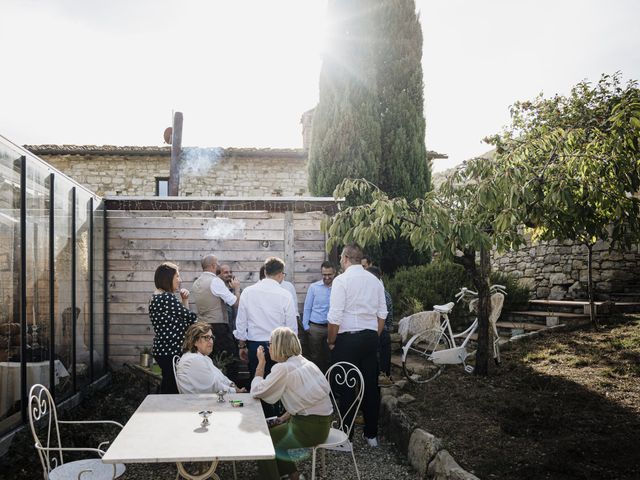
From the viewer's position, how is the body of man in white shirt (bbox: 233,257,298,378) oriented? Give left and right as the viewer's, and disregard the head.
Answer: facing away from the viewer

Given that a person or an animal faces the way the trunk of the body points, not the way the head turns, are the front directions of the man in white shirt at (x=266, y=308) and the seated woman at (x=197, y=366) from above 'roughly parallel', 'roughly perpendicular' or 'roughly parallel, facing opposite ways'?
roughly perpendicular

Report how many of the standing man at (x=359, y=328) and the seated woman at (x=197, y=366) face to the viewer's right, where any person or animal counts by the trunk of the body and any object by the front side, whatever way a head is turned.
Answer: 1

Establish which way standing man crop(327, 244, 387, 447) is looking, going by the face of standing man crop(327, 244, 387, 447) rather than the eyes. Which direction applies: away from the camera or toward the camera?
away from the camera

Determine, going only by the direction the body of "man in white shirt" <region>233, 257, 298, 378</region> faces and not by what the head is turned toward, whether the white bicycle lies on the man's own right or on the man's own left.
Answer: on the man's own right

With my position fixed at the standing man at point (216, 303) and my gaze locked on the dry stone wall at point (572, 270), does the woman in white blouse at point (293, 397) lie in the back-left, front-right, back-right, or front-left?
back-right

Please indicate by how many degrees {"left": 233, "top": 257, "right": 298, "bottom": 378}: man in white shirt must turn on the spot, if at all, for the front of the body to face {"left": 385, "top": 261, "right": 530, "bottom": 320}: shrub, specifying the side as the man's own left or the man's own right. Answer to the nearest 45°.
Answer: approximately 45° to the man's own right

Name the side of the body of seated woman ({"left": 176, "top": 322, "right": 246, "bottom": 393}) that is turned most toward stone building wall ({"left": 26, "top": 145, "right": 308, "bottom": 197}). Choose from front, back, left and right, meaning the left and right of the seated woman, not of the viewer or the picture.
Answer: left

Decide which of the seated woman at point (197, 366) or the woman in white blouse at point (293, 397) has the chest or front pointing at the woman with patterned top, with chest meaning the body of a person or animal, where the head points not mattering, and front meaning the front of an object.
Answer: the woman in white blouse

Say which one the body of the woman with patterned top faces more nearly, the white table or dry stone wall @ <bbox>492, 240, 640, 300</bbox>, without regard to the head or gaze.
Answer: the dry stone wall

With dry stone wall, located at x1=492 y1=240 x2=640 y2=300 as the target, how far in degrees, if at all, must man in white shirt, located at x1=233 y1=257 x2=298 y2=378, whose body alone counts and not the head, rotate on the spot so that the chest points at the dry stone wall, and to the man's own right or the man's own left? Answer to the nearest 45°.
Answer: approximately 45° to the man's own right

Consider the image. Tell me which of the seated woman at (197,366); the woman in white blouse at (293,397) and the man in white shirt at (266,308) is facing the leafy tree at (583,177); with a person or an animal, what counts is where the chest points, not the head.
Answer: the seated woman

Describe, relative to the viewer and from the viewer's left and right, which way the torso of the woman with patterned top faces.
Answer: facing away from the viewer and to the right of the viewer

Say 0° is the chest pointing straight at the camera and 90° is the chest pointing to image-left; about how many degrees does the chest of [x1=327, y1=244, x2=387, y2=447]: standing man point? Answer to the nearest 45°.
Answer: approximately 180°
